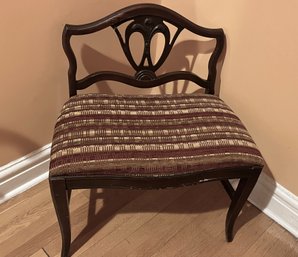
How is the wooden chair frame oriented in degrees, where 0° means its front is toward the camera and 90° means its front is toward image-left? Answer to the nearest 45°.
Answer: approximately 0°
